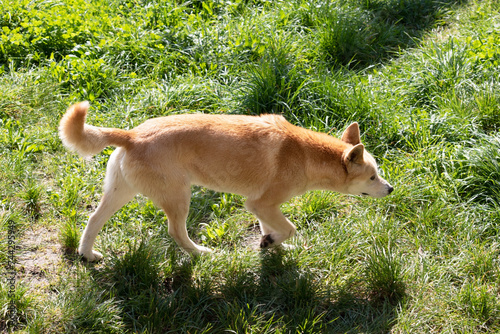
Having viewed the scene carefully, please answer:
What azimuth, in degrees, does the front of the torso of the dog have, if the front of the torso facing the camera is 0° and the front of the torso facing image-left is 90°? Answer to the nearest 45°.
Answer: approximately 270°
